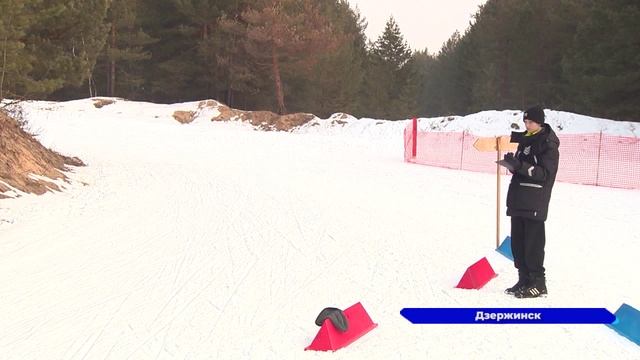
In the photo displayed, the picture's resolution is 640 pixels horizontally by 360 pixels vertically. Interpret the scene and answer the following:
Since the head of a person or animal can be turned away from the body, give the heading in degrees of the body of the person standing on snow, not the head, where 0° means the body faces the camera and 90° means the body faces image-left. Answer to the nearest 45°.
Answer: approximately 45°

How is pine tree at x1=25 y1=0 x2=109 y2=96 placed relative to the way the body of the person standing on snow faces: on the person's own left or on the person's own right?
on the person's own right

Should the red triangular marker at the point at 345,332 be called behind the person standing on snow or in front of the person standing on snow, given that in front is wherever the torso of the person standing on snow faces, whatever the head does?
in front

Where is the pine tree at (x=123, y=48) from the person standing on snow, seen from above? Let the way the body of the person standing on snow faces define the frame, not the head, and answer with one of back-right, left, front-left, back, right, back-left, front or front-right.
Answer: right

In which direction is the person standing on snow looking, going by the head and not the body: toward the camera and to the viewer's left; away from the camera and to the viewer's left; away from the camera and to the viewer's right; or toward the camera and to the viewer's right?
toward the camera and to the viewer's left

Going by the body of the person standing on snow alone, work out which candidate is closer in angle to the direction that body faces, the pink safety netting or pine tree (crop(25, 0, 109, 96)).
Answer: the pine tree
